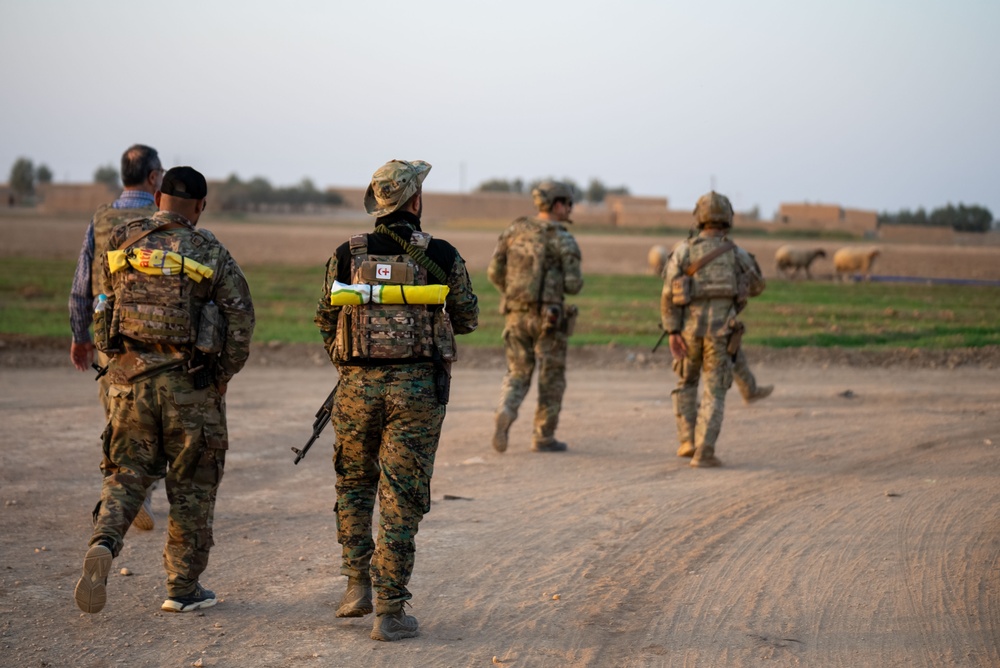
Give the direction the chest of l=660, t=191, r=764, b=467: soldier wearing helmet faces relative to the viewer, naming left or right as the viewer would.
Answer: facing away from the viewer

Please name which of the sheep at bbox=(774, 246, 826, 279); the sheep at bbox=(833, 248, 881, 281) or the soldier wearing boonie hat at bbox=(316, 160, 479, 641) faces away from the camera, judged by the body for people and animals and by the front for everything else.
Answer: the soldier wearing boonie hat

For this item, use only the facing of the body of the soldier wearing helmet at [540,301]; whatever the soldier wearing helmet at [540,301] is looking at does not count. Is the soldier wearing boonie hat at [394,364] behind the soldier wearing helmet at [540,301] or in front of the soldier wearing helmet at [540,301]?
behind

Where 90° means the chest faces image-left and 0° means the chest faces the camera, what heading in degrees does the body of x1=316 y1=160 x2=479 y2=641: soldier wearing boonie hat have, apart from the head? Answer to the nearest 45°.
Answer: approximately 180°

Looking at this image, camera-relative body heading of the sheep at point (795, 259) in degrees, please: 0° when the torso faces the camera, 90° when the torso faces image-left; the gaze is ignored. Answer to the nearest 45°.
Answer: approximately 270°

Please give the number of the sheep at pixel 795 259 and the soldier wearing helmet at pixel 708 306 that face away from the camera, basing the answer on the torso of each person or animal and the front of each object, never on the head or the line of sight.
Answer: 1
